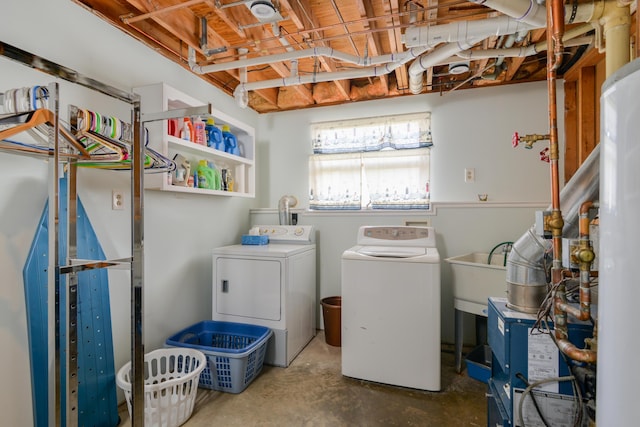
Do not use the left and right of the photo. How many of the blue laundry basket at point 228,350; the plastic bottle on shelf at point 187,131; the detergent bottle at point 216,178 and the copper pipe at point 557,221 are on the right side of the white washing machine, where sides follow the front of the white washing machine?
3

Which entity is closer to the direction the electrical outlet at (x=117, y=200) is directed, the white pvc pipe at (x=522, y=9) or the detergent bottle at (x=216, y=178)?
the white pvc pipe

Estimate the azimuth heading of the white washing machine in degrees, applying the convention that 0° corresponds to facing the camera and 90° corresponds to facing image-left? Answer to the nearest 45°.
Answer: approximately 0°

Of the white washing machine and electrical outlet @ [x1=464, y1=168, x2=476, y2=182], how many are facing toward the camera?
2

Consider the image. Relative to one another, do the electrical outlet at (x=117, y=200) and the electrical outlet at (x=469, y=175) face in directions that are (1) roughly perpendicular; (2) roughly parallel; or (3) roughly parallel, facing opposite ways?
roughly perpendicular

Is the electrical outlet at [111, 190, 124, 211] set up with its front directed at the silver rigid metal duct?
yes

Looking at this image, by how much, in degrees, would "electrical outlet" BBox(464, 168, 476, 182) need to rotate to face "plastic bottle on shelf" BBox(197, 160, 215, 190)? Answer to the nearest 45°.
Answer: approximately 45° to its right

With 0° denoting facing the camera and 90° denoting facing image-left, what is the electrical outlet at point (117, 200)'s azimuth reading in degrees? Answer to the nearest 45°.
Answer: approximately 315°

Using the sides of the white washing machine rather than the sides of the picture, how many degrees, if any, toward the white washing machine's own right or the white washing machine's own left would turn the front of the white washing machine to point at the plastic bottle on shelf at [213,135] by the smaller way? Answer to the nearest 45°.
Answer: approximately 90° to the white washing machine's own right
